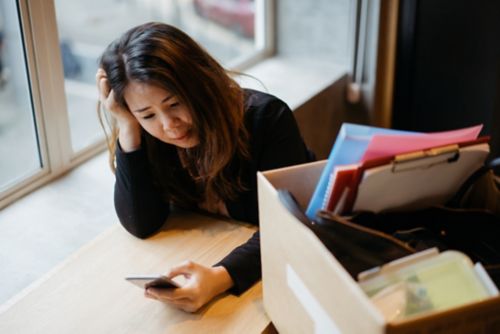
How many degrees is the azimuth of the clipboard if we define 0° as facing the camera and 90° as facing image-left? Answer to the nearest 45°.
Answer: approximately 0°
